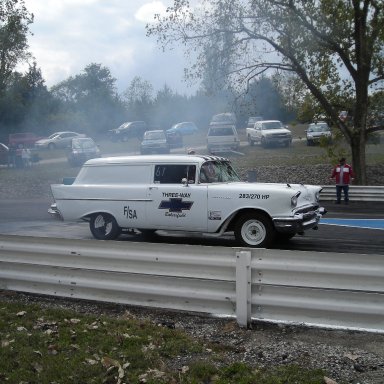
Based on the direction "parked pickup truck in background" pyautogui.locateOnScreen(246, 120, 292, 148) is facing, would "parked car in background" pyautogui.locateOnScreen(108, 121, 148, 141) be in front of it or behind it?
behind

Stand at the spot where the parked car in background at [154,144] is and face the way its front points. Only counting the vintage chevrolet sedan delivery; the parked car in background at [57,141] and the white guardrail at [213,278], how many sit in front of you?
2

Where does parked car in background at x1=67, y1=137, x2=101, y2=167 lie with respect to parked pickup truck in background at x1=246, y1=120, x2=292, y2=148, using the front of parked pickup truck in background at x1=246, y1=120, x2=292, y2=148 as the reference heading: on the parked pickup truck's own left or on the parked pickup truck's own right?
on the parked pickup truck's own right

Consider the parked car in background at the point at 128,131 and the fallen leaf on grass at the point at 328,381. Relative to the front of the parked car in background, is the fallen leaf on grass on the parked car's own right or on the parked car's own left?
on the parked car's own left

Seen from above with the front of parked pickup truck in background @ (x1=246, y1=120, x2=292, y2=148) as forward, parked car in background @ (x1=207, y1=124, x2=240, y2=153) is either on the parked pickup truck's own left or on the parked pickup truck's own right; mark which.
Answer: on the parked pickup truck's own right

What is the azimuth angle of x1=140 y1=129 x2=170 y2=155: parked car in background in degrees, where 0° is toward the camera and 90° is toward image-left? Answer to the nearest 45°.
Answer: approximately 0°

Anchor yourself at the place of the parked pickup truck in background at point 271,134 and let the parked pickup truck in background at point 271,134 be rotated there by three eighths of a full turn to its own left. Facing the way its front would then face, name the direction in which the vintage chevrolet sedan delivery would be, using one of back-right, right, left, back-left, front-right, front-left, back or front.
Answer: back

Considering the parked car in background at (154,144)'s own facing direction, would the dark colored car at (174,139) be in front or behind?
behind

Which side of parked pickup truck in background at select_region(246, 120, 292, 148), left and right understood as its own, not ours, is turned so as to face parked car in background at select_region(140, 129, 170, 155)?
right

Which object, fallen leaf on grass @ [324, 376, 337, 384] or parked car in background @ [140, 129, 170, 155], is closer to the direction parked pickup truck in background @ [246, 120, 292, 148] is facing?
the fallen leaf on grass

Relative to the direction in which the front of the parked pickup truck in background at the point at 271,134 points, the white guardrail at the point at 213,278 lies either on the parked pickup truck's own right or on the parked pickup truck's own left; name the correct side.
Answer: on the parked pickup truck's own right

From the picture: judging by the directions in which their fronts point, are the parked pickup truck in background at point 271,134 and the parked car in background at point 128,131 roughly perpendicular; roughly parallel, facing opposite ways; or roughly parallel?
roughly perpendicular

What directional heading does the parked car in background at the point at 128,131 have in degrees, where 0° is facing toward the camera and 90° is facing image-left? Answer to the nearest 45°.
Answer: approximately 45°

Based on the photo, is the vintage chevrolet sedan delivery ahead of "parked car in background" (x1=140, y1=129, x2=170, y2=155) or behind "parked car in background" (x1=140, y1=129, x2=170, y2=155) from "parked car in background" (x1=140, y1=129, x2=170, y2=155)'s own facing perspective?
ahead
